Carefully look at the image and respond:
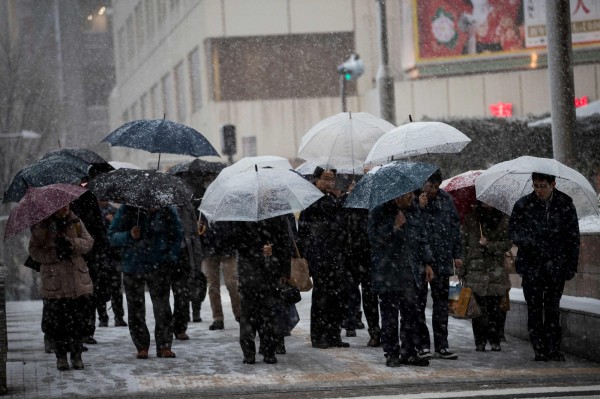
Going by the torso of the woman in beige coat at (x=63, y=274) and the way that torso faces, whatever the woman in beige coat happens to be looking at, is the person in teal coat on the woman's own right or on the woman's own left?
on the woman's own left

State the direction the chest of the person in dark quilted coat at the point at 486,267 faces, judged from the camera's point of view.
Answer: toward the camera

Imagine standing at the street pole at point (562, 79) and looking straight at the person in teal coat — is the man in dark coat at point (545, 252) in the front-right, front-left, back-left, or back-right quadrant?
front-left

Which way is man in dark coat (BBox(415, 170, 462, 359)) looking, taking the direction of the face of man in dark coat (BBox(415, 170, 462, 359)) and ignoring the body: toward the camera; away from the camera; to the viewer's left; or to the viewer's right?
toward the camera

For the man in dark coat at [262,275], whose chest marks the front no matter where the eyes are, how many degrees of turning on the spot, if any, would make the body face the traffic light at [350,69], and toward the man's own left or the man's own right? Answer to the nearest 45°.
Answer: approximately 180°

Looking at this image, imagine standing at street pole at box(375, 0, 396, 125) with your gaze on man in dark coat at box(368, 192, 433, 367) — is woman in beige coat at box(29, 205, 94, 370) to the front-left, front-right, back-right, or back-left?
front-right

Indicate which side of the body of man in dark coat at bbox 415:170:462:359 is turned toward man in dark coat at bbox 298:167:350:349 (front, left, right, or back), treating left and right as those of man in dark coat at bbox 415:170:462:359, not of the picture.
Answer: right

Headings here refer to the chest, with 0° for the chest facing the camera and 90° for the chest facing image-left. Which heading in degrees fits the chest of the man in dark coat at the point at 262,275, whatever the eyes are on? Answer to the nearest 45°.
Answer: approximately 0°

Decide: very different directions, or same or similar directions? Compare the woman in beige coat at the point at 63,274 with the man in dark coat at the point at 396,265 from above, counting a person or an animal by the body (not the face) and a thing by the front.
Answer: same or similar directions

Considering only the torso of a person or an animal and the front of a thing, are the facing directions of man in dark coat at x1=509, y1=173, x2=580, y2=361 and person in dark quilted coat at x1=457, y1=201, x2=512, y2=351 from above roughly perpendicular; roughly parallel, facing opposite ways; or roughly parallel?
roughly parallel
